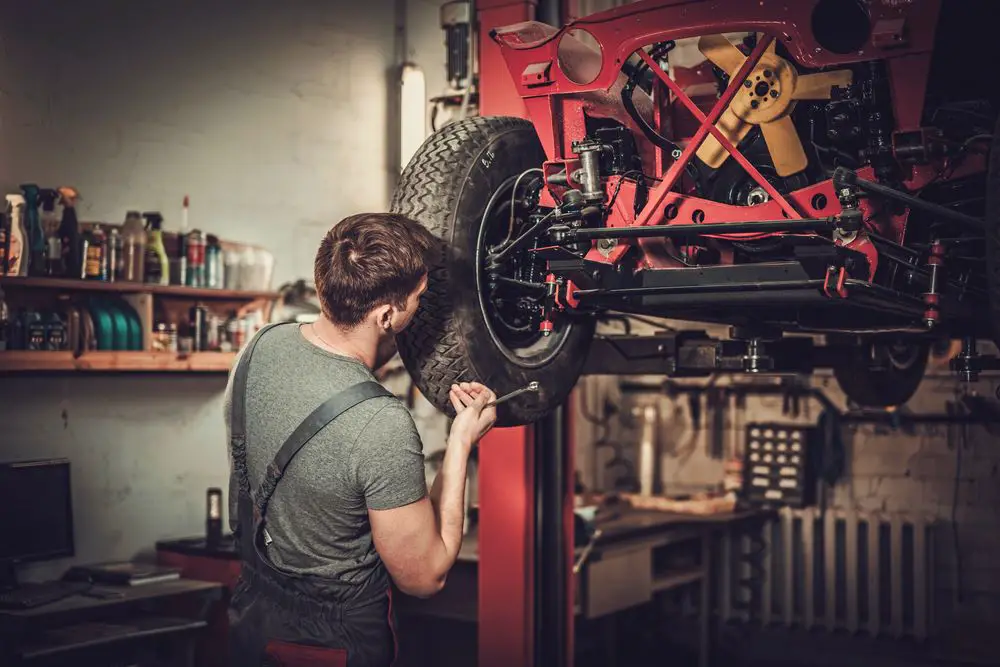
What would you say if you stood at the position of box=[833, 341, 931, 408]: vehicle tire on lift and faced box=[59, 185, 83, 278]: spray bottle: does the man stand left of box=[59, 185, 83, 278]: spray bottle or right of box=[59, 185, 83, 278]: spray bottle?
left

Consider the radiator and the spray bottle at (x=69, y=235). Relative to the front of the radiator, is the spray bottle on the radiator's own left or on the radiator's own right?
on the radiator's own right

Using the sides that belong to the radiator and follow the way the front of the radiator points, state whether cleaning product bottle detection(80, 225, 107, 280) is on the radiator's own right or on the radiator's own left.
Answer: on the radiator's own right

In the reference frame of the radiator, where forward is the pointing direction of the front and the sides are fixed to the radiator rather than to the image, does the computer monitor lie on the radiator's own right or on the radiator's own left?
on the radiator's own right

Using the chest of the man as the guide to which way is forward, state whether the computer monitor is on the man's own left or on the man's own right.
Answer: on the man's own left

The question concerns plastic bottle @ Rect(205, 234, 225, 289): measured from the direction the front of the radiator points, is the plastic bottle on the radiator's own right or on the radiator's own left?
on the radiator's own right

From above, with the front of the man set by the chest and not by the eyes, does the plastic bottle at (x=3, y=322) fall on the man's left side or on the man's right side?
on the man's left side

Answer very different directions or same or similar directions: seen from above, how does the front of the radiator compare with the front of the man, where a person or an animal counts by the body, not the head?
very different directions

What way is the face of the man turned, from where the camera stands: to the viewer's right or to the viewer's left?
to the viewer's right

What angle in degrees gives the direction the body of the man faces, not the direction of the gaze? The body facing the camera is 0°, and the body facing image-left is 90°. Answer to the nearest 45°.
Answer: approximately 225°

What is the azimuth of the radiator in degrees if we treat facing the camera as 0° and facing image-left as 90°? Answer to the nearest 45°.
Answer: approximately 0°

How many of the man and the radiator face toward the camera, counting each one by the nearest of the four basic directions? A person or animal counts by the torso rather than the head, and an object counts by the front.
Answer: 1

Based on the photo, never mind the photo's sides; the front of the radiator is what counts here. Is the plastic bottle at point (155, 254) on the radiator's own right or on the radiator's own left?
on the radiator's own right

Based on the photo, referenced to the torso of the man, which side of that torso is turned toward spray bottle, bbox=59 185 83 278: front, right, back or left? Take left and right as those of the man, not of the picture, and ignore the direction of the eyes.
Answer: left

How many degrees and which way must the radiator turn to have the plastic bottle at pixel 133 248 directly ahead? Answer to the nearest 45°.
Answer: approximately 45° to its right
